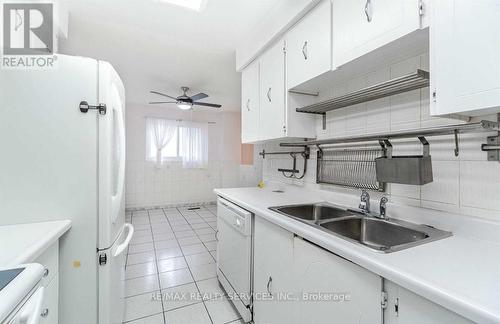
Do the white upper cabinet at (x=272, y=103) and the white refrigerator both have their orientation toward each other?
yes

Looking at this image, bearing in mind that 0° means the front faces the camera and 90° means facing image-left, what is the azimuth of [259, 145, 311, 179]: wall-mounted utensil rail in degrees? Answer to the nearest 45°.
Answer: approximately 45°

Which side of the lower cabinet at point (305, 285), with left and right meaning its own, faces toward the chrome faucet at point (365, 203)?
back

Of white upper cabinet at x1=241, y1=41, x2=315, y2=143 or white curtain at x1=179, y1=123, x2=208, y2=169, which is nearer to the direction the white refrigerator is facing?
the white upper cabinet

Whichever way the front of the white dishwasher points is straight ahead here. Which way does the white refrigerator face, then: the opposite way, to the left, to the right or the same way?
the opposite way

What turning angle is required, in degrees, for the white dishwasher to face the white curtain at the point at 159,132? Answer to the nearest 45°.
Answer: approximately 90° to its right

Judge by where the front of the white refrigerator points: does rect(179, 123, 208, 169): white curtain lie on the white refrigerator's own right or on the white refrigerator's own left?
on the white refrigerator's own left

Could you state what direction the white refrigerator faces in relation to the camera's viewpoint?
facing to the right of the viewer
